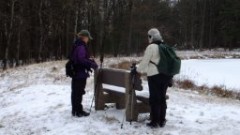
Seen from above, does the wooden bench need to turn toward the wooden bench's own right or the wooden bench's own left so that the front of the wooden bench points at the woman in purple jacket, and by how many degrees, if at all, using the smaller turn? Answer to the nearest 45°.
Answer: approximately 135° to the wooden bench's own left

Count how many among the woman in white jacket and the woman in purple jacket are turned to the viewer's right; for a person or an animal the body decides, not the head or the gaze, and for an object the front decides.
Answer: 1

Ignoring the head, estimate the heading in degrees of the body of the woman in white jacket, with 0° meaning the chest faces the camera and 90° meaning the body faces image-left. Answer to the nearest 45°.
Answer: approximately 90°

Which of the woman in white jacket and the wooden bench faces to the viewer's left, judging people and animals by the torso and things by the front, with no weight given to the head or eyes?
the woman in white jacket

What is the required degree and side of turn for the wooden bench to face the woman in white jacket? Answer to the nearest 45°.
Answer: approximately 90° to its right

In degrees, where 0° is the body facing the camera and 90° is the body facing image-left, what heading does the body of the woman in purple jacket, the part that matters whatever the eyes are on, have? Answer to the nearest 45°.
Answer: approximately 270°

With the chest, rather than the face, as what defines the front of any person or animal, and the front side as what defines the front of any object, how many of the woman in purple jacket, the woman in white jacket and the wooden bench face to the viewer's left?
1

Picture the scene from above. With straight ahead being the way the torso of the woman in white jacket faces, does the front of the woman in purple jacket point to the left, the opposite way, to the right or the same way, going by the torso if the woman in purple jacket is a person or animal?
the opposite way
